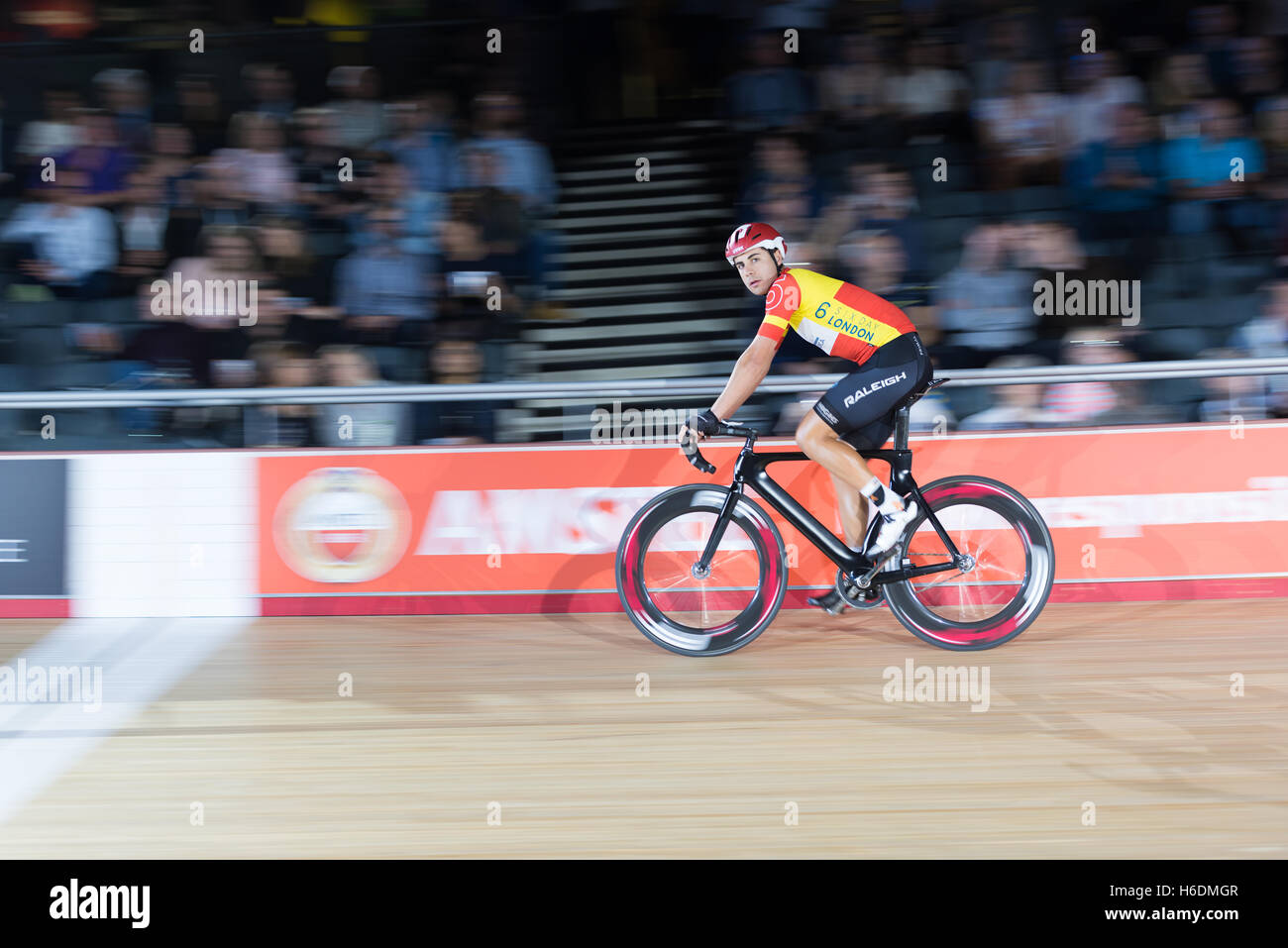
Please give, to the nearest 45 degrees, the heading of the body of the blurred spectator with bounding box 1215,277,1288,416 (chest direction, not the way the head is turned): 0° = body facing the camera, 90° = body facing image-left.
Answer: approximately 0°

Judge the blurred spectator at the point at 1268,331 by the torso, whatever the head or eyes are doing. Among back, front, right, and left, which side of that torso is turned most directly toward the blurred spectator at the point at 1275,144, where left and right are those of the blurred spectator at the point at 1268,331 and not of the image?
back

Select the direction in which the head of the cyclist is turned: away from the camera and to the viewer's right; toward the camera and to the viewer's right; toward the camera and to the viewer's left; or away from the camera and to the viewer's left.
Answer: toward the camera and to the viewer's left

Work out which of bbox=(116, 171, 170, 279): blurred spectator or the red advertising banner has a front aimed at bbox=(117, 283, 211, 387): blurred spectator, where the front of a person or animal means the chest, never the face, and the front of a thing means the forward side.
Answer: bbox=(116, 171, 170, 279): blurred spectator

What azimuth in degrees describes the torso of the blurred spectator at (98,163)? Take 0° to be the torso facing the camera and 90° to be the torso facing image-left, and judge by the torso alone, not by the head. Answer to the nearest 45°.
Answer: approximately 0°
